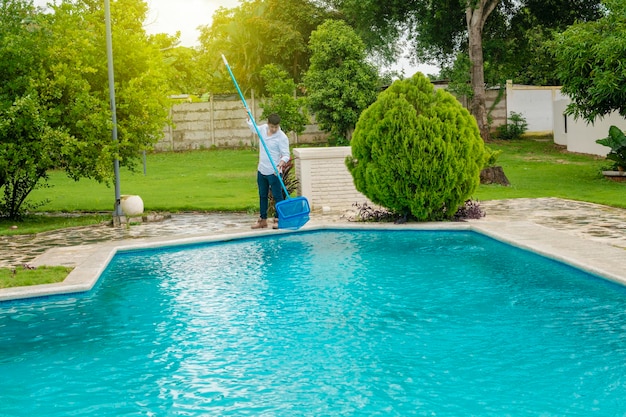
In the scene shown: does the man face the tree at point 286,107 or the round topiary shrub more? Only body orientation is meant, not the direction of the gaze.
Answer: the round topiary shrub

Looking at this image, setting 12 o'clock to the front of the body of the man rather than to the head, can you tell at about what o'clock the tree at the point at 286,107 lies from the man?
The tree is roughly at 6 o'clock from the man.

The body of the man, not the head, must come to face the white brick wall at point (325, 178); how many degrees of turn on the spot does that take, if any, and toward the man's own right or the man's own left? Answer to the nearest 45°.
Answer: approximately 135° to the man's own left

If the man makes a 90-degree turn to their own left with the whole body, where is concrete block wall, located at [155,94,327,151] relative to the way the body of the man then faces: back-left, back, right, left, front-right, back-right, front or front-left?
left

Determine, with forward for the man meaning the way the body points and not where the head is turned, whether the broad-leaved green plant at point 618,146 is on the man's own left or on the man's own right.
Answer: on the man's own left

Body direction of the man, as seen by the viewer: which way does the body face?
toward the camera

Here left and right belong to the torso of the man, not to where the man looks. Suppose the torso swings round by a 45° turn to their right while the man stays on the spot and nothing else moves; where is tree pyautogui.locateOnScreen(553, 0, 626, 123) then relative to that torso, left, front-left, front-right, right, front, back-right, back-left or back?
back

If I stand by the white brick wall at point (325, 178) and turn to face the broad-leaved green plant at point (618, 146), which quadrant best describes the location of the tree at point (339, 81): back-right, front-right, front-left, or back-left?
front-left

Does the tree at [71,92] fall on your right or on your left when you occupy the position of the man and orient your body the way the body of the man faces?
on your right

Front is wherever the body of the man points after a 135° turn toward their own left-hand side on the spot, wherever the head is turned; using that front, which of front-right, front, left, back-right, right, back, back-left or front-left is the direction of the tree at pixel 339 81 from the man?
front-left

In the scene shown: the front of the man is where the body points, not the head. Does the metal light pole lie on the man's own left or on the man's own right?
on the man's own right

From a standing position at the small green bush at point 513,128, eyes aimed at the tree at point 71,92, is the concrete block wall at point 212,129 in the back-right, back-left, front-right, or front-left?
front-right

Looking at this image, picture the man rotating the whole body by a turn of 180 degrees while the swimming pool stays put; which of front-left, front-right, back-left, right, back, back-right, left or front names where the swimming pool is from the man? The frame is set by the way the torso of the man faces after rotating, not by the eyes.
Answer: back

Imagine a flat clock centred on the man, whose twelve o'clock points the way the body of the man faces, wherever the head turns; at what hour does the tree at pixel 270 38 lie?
The tree is roughly at 6 o'clock from the man.
